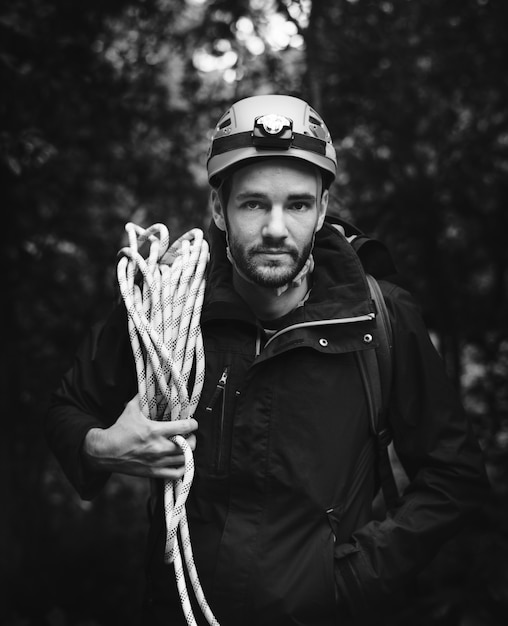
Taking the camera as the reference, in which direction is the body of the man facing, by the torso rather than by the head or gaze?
toward the camera
